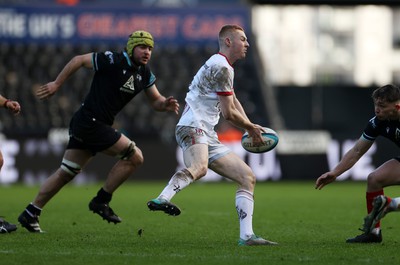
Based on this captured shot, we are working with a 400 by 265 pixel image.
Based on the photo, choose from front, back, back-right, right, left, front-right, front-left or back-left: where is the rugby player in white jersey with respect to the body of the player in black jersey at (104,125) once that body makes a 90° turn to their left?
right

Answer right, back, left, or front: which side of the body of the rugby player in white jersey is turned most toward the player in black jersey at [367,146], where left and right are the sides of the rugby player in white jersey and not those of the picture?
front

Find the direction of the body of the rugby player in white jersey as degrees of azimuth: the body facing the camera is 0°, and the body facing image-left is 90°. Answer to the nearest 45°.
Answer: approximately 270°

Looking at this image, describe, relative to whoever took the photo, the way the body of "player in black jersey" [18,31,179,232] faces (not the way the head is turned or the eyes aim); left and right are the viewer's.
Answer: facing the viewer and to the right of the viewer

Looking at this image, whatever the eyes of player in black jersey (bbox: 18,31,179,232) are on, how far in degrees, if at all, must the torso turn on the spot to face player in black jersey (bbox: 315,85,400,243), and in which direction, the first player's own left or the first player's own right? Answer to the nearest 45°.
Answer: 0° — they already face them

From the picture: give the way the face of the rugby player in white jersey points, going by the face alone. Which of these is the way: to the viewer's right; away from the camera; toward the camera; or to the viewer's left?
to the viewer's right
